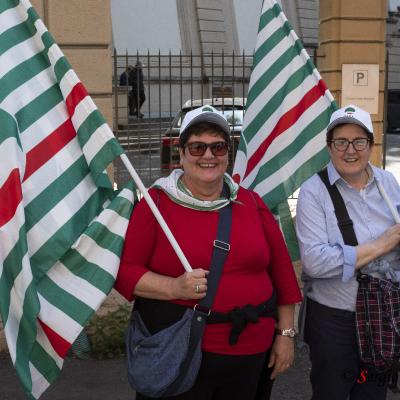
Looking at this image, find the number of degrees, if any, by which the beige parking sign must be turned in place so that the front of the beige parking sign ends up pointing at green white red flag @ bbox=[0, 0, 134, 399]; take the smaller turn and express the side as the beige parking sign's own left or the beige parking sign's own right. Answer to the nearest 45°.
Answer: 0° — it already faces it

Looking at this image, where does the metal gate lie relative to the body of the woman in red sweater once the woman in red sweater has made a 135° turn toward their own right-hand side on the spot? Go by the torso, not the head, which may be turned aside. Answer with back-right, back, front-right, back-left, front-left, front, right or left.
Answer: front-right

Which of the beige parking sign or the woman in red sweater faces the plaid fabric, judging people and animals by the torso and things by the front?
the beige parking sign

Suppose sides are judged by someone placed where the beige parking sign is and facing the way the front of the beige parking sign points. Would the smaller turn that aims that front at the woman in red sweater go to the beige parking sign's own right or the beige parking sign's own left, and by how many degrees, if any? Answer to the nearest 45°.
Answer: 0° — it already faces them

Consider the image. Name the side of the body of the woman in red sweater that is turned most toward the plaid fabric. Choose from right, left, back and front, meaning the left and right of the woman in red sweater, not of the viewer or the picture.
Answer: left

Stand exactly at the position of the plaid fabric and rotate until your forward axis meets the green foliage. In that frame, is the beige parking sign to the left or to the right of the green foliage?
right

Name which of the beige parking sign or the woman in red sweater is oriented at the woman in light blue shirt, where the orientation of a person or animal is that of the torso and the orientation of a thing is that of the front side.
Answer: the beige parking sign

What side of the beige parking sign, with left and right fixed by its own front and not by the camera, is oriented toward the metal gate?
right

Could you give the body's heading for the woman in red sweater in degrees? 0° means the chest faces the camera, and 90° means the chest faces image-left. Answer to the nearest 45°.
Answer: approximately 0°

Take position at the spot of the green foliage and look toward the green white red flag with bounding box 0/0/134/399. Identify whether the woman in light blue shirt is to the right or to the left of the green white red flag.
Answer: left

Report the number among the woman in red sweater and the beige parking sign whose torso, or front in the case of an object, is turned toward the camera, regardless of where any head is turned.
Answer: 2
